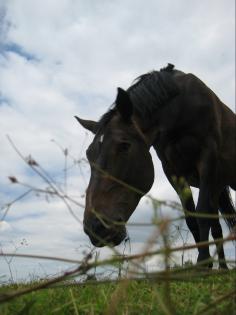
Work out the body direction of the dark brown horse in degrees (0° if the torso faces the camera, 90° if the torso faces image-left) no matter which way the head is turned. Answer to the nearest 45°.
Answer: approximately 45°
